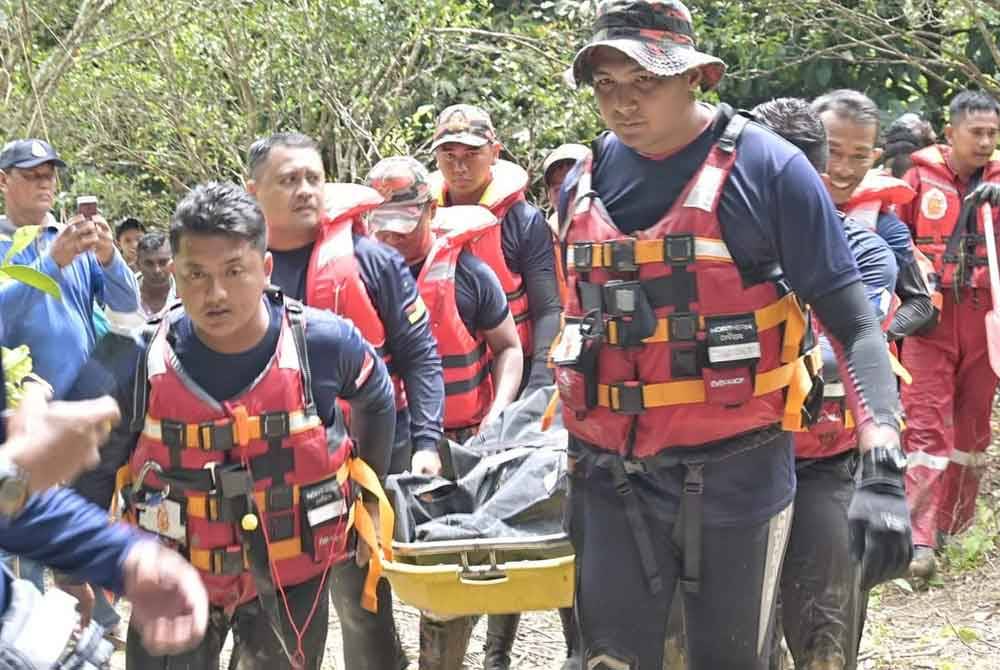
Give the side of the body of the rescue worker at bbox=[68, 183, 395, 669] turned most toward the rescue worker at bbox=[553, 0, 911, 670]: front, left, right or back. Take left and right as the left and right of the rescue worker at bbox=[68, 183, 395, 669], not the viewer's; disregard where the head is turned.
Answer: left

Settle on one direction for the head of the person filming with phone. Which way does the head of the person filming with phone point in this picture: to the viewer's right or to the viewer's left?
to the viewer's right

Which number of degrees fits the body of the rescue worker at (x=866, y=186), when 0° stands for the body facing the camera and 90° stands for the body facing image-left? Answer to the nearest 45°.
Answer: approximately 45°

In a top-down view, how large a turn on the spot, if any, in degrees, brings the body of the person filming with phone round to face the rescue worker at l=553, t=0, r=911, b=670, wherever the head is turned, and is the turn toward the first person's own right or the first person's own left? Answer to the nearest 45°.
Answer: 0° — they already face them

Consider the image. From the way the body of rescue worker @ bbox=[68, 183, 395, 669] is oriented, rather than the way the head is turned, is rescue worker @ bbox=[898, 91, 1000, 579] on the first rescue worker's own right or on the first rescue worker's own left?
on the first rescue worker's own left

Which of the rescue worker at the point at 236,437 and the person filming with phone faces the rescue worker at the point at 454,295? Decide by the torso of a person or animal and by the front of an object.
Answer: the person filming with phone
